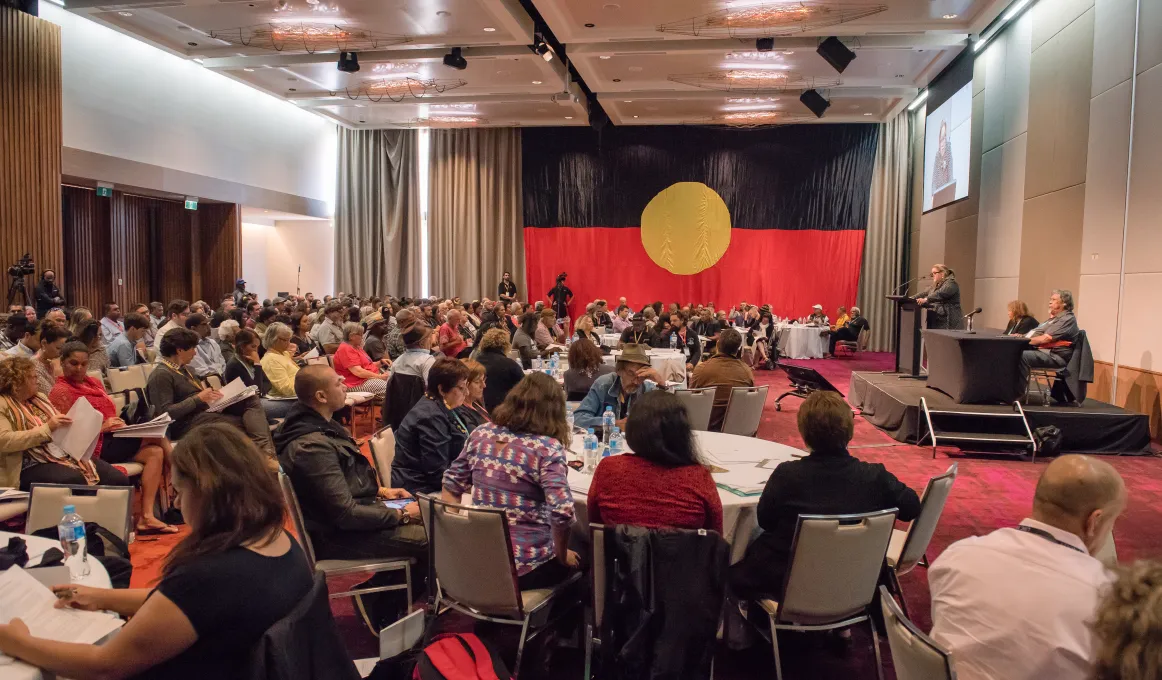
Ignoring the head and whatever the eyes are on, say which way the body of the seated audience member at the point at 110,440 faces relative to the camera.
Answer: to the viewer's right

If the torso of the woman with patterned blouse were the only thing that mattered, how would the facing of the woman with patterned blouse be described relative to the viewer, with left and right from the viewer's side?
facing away from the viewer and to the right of the viewer

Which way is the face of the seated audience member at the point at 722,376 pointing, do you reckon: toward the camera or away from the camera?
away from the camera

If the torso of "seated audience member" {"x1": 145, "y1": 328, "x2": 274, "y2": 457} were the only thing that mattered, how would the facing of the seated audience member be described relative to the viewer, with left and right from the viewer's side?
facing to the right of the viewer

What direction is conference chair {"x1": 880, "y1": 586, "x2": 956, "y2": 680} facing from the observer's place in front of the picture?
facing away from the viewer and to the right of the viewer

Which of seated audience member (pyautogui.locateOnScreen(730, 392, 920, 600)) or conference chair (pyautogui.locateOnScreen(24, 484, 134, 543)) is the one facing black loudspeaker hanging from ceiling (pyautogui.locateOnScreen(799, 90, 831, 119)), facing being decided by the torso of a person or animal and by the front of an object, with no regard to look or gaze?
the seated audience member

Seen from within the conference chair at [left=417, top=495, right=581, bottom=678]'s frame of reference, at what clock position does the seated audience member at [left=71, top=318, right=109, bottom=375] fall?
The seated audience member is roughly at 9 o'clock from the conference chair.

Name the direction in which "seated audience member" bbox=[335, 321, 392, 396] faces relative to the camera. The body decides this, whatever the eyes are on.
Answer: to the viewer's right

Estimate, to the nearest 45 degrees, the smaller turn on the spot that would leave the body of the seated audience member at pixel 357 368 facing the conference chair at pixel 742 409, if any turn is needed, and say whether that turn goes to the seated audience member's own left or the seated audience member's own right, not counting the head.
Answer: approximately 45° to the seated audience member's own right

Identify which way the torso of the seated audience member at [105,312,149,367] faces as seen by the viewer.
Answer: to the viewer's right

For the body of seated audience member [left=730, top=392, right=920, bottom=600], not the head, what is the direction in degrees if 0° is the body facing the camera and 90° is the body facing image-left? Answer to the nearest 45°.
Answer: approximately 180°

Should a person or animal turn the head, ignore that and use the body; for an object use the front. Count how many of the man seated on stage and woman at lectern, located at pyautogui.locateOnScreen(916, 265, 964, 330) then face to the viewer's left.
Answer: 2

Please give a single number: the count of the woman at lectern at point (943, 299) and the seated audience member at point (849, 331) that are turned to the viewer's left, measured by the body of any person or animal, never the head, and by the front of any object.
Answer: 2
